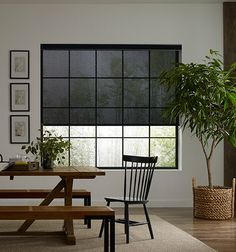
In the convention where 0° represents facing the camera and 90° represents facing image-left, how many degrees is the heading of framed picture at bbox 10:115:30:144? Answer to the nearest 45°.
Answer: approximately 0°

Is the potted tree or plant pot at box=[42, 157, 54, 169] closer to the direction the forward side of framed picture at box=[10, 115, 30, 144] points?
the plant pot

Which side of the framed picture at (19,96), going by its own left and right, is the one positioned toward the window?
left

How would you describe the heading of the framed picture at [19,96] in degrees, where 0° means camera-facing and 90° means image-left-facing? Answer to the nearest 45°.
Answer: approximately 0°

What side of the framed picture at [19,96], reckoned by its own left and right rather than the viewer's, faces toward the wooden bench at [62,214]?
front

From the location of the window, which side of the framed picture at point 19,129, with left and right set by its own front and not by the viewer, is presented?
left

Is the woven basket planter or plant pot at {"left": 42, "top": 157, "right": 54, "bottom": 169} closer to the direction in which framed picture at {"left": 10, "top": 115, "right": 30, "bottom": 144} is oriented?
the plant pot

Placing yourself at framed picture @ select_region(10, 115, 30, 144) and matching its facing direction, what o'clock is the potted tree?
The potted tree is roughly at 10 o'clock from the framed picture.

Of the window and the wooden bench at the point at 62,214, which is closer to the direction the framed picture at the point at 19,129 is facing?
the wooden bench

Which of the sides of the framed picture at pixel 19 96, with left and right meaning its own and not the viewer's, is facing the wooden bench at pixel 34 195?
front

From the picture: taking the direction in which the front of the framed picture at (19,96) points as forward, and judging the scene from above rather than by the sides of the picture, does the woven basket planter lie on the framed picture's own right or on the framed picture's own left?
on the framed picture's own left

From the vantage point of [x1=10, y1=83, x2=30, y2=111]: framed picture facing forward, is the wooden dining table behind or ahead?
ahead

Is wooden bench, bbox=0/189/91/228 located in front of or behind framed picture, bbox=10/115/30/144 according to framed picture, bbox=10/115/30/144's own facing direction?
in front

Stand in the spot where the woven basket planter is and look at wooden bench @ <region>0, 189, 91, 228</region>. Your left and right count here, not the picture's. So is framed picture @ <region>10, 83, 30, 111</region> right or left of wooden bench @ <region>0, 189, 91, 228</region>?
right

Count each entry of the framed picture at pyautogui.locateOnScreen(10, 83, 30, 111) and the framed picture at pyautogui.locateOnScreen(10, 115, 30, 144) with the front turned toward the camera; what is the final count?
2
